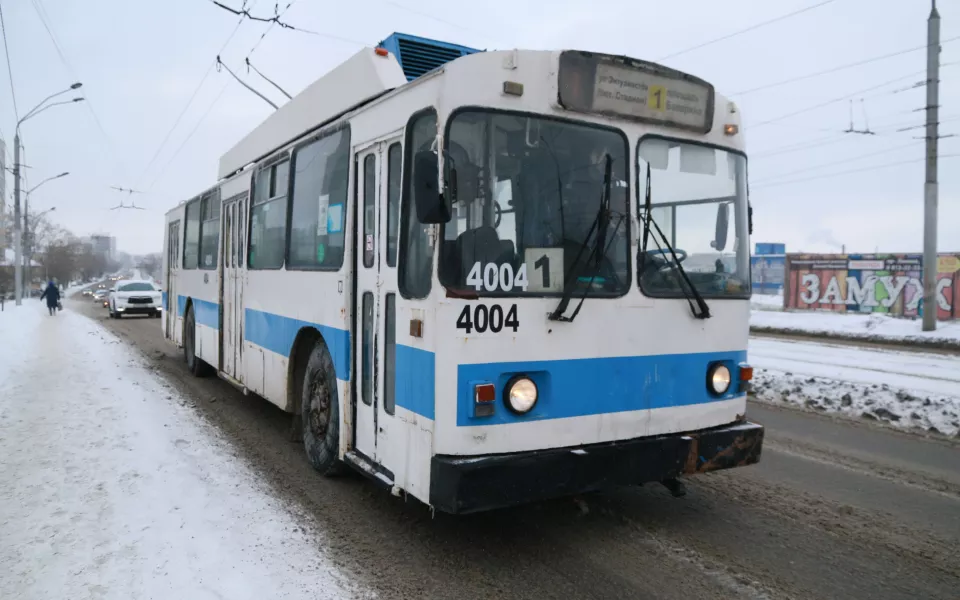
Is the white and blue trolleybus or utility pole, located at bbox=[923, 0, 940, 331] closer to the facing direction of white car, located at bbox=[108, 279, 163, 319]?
the white and blue trolleybus

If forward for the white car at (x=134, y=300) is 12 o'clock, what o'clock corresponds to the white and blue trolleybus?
The white and blue trolleybus is roughly at 12 o'clock from the white car.

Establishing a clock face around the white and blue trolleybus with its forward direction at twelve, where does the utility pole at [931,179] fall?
The utility pole is roughly at 9 o'clock from the white and blue trolleybus.

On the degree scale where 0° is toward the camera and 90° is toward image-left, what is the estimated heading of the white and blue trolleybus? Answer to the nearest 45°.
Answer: approximately 315°

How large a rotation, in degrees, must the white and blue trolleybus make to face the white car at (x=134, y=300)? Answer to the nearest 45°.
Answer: approximately 180°

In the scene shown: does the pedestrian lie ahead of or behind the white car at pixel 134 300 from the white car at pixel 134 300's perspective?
behind

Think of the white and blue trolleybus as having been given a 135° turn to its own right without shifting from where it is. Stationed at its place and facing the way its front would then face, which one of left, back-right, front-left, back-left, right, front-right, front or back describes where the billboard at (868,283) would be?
back-right

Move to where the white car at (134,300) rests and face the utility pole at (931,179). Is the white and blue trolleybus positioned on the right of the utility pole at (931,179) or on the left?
right
